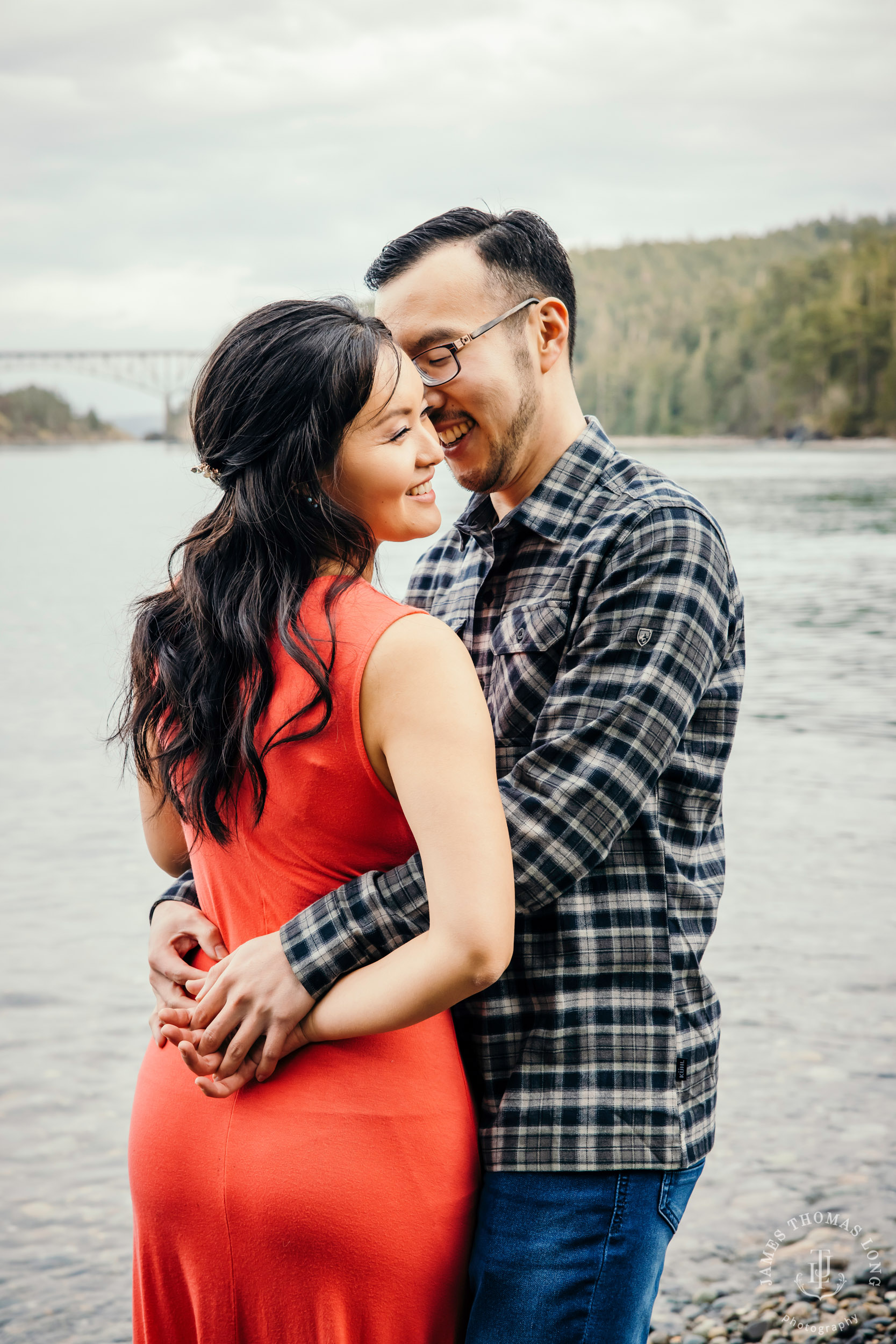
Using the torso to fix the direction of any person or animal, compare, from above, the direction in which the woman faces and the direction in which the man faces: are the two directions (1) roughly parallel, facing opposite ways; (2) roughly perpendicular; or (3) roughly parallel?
roughly parallel, facing opposite ways

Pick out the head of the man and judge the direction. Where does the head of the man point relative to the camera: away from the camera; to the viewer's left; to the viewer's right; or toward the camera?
to the viewer's left

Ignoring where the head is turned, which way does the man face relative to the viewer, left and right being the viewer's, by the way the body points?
facing the viewer and to the left of the viewer

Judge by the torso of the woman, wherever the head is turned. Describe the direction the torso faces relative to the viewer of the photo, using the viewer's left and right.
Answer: facing away from the viewer and to the right of the viewer
